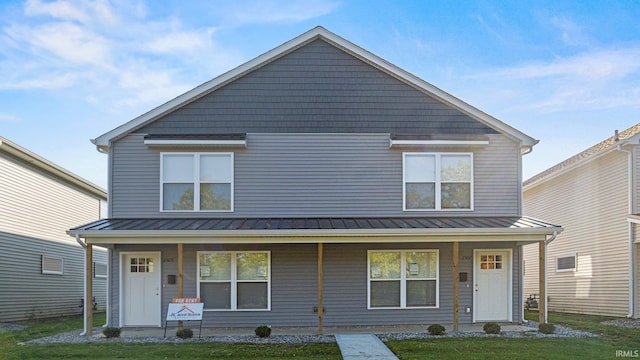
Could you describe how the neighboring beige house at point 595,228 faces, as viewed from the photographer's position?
facing the viewer and to the right of the viewer

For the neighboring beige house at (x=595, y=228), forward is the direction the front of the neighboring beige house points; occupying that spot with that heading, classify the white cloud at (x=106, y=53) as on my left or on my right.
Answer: on my right

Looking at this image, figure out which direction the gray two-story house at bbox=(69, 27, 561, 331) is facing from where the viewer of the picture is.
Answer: facing the viewer

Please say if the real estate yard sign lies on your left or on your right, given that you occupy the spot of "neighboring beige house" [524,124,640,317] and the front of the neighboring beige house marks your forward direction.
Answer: on your right

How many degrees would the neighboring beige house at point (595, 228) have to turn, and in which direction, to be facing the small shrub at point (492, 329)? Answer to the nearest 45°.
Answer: approximately 45° to its right

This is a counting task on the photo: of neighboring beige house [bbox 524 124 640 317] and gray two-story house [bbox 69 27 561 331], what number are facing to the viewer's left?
0
